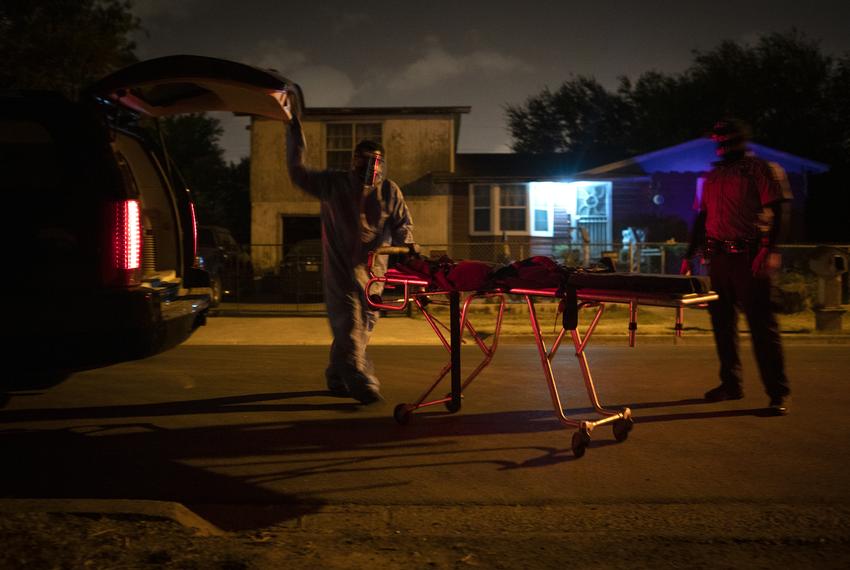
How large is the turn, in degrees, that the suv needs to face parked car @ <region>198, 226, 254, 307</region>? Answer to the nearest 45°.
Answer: approximately 45° to its right

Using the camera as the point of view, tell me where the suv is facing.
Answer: facing away from the viewer and to the left of the viewer

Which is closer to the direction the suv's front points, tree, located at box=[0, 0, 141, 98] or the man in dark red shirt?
the tree

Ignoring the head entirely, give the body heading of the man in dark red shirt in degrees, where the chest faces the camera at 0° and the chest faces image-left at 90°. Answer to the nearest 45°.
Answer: approximately 45°

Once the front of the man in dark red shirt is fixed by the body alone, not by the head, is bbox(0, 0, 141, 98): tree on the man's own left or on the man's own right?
on the man's own right

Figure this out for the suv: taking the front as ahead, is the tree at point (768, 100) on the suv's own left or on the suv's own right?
on the suv's own right
